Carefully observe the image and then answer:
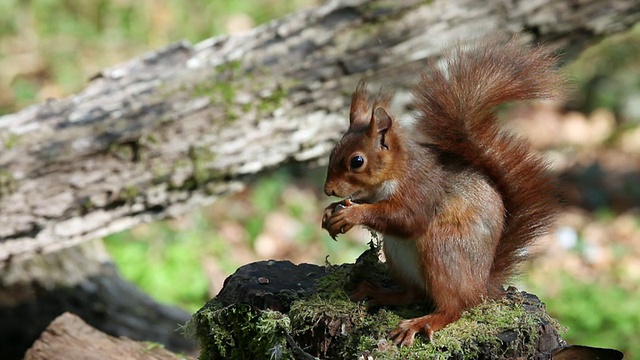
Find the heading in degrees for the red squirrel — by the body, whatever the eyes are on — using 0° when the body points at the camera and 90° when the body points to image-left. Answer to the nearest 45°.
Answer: approximately 90°

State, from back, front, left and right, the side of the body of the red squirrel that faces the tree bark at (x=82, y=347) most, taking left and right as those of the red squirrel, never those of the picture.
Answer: front
